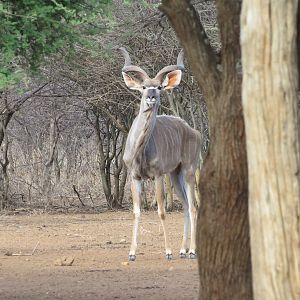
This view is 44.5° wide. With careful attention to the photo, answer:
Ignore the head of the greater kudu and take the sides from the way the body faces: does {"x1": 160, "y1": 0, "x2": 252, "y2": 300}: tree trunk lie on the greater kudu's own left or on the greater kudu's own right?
on the greater kudu's own left

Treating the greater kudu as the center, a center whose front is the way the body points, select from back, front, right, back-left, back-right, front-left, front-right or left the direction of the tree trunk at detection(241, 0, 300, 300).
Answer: front-left

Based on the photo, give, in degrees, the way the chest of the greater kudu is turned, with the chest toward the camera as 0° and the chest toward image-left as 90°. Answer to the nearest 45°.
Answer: approximately 45°
